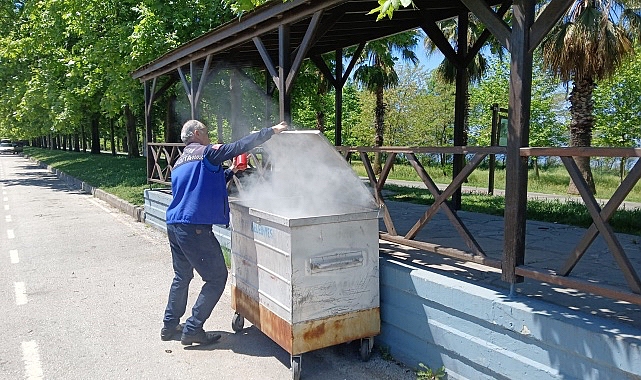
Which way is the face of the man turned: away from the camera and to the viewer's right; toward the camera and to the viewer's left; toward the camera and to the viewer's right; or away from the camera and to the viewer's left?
away from the camera and to the viewer's right

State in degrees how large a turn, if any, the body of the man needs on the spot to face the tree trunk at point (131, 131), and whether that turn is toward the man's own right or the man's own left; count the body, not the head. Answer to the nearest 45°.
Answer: approximately 45° to the man's own left

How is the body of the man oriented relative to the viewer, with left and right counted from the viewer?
facing away from the viewer and to the right of the viewer

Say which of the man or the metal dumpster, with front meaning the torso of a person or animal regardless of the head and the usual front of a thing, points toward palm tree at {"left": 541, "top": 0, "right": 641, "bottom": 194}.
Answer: the man

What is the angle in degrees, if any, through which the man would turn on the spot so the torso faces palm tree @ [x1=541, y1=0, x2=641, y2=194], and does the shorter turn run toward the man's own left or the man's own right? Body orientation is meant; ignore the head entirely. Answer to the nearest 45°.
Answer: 0° — they already face it

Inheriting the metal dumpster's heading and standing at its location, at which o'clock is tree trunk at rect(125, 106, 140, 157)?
The tree trunk is roughly at 4 o'clock from the metal dumpster.

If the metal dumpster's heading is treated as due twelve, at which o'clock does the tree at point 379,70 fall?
The tree is roughly at 5 o'clock from the metal dumpster.

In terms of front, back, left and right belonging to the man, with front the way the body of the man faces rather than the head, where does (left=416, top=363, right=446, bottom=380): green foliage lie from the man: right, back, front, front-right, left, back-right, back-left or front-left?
right

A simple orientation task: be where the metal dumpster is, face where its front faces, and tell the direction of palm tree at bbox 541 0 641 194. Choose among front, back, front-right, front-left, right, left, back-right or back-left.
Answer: back

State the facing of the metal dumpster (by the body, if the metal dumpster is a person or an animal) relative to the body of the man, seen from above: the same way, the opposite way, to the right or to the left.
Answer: the opposite way

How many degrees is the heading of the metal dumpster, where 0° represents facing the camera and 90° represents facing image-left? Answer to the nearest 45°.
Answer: approximately 45°

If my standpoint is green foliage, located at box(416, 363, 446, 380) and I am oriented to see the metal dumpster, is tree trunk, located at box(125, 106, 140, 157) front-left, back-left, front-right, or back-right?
front-right

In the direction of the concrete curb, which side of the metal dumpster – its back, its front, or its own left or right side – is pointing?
right
